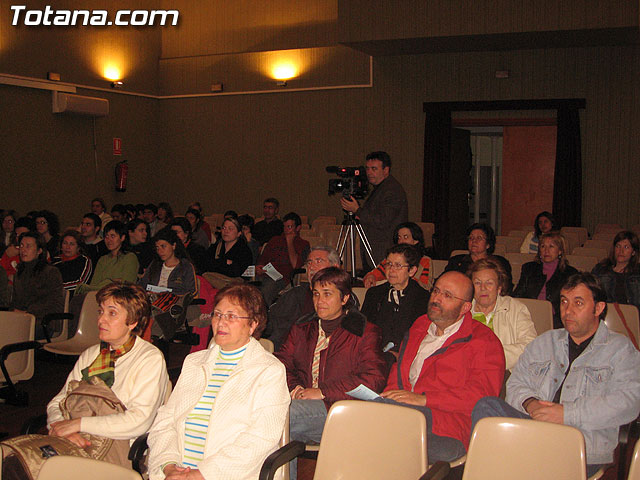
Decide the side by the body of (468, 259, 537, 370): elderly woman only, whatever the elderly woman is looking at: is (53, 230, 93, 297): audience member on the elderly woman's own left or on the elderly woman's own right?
on the elderly woman's own right

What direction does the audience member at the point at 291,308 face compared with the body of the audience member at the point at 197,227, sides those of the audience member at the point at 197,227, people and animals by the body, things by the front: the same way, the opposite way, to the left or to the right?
the same way

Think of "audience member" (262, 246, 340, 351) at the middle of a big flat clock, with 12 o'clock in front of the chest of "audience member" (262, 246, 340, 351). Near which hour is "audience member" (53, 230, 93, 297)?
"audience member" (53, 230, 93, 297) is roughly at 3 o'clock from "audience member" (262, 246, 340, 351).

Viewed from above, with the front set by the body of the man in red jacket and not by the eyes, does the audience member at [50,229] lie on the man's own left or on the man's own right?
on the man's own right

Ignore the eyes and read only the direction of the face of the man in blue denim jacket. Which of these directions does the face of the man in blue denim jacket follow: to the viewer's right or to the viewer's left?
to the viewer's left

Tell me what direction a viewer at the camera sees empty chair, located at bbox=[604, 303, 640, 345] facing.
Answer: facing the viewer and to the left of the viewer

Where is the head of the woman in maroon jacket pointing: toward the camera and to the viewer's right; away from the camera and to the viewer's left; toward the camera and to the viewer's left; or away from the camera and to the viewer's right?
toward the camera and to the viewer's left

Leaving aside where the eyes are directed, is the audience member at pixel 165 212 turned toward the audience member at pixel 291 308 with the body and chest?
no

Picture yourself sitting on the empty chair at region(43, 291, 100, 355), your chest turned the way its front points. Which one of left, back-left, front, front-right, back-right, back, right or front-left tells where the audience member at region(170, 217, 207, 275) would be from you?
back

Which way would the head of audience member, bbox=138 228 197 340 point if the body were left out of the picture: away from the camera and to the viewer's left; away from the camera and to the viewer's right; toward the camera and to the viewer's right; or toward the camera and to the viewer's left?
toward the camera and to the viewer's left

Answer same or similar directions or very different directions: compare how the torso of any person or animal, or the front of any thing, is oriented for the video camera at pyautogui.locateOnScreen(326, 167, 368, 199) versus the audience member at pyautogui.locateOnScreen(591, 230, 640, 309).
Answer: same or similar directions

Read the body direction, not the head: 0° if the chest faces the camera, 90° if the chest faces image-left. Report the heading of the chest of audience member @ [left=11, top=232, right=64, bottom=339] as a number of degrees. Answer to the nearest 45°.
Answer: approximately 45°

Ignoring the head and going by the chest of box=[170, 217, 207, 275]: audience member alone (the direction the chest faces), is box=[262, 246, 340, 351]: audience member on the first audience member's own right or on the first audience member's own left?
on the first audience member's own left

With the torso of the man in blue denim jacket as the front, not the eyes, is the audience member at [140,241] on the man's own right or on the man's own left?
on the man's own right

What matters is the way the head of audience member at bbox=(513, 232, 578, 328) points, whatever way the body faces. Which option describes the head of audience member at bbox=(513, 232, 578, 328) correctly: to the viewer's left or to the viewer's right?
to the viewer's left

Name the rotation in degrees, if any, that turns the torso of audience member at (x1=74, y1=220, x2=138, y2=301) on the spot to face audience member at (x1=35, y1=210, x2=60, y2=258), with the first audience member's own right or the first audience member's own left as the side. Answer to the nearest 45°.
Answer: approximately 135° to the first audience member's own right

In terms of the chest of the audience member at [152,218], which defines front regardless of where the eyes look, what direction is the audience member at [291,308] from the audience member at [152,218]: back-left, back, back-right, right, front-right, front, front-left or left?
front-left

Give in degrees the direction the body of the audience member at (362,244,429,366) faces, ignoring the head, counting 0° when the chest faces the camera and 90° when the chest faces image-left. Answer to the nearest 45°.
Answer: approximately 45°
